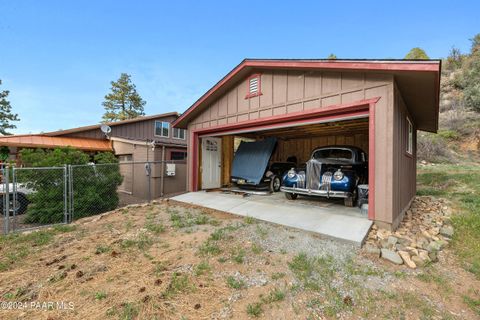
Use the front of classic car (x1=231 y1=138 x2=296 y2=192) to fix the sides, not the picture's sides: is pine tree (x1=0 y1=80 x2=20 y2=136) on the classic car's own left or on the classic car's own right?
on the classic car's own right

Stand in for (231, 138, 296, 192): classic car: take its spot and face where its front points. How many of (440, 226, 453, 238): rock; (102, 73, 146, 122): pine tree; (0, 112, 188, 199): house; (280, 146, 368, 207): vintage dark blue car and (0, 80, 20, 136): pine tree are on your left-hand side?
2

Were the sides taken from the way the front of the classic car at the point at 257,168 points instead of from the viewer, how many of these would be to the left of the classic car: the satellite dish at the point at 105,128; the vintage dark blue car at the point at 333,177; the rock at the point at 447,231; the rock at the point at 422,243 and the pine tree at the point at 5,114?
3

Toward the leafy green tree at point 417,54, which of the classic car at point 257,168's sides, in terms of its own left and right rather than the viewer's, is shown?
back

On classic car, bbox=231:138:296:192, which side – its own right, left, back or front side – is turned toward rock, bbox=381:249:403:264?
left

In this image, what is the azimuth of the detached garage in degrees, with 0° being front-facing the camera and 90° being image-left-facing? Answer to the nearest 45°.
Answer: approximately 45°

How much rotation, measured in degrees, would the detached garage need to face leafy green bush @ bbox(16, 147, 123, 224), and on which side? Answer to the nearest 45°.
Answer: approximately 45° to its right

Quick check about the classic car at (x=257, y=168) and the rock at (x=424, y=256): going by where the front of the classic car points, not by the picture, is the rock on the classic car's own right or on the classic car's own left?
on the classic car's own left

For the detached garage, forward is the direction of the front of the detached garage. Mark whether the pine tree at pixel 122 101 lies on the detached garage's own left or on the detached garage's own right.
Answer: on the detached garage's own right

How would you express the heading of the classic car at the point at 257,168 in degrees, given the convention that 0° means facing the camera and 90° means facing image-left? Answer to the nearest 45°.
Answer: approximately 45°

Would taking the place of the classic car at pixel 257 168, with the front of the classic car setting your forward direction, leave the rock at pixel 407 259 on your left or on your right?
on your left

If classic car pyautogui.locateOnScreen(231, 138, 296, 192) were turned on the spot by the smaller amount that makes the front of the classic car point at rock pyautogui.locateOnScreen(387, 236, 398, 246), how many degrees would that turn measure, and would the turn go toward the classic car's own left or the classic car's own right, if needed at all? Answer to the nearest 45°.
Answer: approximately 90° to the classic car's own left
